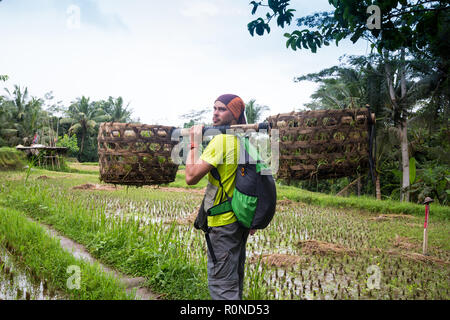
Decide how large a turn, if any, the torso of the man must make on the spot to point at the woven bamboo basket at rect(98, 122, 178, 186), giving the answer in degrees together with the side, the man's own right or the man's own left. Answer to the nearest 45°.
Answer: approximately 45° to the man's own right

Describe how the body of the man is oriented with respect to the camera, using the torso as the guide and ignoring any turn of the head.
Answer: to the viewer's left

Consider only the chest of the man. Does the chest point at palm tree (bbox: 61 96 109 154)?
no

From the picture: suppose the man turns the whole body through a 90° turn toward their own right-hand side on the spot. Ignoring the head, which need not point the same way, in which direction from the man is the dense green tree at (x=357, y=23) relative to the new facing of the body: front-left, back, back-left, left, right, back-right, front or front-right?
front-right

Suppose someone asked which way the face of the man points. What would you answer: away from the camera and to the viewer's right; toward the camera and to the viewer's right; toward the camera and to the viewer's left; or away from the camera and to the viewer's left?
toward the camera and to the viewer's left
